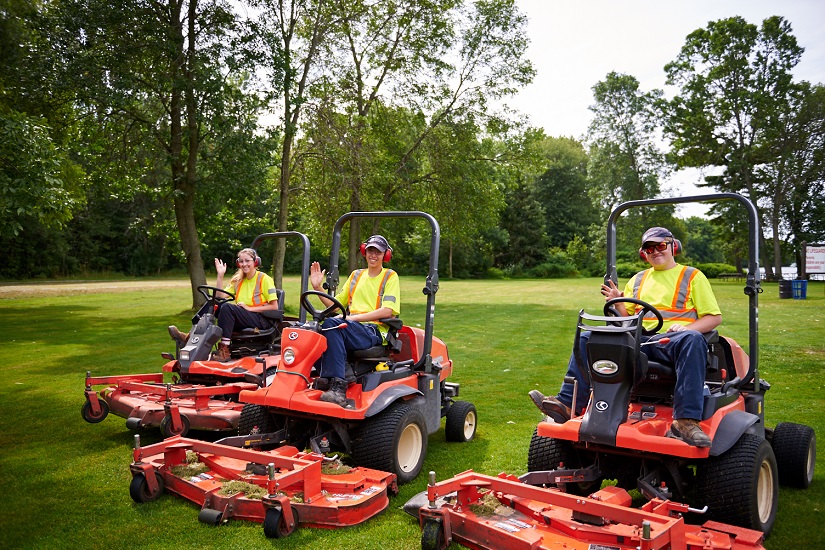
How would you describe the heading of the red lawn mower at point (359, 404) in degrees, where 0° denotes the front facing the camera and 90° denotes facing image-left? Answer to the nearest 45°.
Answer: approximately 45°

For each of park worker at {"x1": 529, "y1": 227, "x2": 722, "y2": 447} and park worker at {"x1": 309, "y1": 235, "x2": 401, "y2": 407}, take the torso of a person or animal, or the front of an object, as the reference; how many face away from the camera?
0

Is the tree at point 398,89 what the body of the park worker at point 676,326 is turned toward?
no

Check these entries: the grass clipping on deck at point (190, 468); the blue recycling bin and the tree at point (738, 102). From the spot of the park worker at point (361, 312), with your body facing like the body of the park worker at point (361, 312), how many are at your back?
2

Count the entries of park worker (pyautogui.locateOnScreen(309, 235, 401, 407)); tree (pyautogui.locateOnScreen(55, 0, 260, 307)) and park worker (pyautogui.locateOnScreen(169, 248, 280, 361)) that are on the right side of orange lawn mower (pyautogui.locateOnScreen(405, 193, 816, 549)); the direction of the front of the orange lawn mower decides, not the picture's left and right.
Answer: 3

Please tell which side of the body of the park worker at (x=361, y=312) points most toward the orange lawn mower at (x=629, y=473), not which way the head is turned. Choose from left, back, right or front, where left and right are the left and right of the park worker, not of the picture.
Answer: left

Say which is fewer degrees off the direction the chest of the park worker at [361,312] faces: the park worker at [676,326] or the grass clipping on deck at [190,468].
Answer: the grass clipping on deck

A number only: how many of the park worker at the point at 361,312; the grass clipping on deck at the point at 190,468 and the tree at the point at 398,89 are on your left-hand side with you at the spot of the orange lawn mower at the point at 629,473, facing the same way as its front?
0

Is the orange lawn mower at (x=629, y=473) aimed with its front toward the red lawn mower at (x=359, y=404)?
no

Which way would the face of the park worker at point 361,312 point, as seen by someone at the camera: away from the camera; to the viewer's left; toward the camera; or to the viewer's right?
toward the camera

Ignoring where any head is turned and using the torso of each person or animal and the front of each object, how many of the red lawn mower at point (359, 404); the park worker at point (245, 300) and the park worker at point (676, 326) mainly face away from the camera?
0

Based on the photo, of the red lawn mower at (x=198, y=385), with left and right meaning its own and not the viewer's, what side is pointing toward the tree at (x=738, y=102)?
back

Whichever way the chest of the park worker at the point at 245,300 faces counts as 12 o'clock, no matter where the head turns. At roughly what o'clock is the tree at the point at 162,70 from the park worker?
The tree is roughly at 4 o'clock from the park worker.

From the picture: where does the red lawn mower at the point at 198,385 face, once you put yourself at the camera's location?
facing the viewer and to the left of the viewer

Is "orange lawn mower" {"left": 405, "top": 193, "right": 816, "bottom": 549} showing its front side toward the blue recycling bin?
no

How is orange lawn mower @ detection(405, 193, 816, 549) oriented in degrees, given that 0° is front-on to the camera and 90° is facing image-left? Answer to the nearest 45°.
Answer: approximately 45°

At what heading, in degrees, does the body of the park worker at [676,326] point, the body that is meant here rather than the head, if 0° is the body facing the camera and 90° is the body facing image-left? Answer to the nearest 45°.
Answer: approximately 45°

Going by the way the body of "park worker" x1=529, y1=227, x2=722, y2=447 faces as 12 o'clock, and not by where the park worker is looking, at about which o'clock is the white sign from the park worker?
The white sign is roughly at 5 o'clock from the park worker.

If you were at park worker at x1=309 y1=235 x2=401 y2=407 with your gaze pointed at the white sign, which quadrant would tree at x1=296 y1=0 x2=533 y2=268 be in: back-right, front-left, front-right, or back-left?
front-left

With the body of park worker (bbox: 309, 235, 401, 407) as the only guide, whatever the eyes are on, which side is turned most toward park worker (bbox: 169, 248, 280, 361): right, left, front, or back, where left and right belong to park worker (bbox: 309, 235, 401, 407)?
right

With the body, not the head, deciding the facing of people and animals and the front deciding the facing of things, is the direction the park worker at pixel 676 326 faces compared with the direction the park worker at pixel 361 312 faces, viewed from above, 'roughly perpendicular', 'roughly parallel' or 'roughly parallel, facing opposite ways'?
roughly parallel

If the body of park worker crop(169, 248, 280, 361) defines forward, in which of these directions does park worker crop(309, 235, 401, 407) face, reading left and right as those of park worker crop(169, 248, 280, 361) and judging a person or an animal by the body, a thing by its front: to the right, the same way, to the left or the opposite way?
the same way

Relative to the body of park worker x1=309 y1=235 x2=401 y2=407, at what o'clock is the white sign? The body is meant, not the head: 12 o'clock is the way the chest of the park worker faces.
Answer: The white sign is roughly at 6 o'clock from the park worker.
